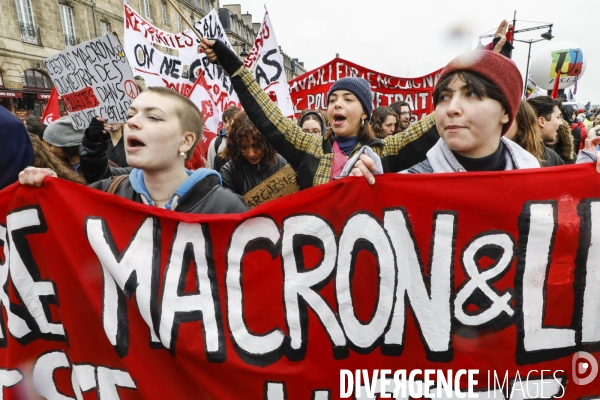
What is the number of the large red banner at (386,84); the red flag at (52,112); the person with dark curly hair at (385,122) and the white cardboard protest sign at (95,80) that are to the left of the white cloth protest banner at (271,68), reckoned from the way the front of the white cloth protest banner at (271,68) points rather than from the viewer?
2

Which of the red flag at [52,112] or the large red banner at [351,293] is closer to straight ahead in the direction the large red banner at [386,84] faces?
the large red banner

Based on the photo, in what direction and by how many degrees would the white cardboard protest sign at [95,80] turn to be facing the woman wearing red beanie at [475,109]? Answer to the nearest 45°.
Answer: approximately 45° to its left

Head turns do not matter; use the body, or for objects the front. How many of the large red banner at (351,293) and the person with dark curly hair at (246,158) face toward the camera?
2

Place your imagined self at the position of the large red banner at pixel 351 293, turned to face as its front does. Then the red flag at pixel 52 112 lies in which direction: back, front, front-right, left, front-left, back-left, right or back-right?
back-right

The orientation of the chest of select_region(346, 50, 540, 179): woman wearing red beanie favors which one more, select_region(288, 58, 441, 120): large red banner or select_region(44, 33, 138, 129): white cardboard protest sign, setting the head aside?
the white cardboard protest sign

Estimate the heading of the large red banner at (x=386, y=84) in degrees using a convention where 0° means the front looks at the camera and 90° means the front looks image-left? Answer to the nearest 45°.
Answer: approximately 0°
